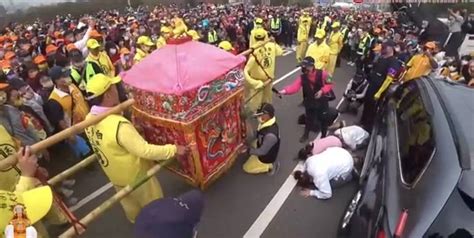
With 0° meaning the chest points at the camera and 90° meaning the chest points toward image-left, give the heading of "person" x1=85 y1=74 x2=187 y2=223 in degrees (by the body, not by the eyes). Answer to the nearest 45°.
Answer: approximately 225°

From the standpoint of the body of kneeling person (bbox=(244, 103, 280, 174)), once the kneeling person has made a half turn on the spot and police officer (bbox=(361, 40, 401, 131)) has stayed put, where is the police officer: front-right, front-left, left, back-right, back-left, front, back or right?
front-left

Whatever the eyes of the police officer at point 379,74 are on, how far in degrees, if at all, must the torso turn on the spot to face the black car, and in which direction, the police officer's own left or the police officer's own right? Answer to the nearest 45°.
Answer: approximately 45° to the police officer's own left

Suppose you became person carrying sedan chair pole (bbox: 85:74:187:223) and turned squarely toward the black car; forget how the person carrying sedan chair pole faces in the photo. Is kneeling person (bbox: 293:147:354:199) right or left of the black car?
left

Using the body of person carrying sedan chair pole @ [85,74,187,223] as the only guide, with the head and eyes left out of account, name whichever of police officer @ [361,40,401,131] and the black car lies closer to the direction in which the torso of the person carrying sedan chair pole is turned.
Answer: the police officer

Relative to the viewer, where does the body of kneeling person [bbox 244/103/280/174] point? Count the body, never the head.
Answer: to the viewer's left

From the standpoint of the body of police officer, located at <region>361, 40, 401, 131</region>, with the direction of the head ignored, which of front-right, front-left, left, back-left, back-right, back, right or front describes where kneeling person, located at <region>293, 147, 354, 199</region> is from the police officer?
front-left

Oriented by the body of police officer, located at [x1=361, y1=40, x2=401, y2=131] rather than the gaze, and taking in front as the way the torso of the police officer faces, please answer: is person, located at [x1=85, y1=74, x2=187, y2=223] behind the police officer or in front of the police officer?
in front

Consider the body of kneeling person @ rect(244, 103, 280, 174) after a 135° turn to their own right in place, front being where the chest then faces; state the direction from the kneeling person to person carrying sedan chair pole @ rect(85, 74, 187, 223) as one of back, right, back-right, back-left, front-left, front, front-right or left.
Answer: back

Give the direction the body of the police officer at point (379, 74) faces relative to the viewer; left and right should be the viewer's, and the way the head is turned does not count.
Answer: facing the viewer and to the left of the viewer

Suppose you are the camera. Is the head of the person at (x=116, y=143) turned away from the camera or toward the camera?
away from the camera

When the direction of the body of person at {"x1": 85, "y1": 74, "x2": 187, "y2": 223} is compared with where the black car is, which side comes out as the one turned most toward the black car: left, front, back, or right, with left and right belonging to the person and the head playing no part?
right

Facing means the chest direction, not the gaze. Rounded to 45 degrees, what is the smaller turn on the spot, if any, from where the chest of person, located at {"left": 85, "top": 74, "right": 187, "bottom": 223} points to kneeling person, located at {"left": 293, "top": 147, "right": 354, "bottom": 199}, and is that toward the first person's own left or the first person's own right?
approximately 45° to the first person's own right
